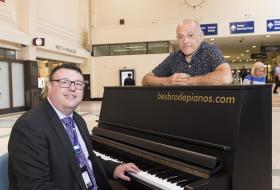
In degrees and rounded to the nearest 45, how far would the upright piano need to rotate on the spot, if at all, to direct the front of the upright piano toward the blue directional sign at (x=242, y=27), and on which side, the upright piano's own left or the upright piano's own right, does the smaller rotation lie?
approximately 135° to the upright piano's own right

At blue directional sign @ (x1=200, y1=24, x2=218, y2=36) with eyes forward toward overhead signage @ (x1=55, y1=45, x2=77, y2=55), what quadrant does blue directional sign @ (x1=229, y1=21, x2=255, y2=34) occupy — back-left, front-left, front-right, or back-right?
back-left

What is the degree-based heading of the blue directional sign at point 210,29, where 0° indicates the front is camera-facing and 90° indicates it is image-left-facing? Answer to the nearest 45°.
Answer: approximately 0°

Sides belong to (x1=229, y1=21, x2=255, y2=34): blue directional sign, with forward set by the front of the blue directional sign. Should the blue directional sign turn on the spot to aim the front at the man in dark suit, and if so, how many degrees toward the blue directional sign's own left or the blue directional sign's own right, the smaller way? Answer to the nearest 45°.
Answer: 0° — it already faces them

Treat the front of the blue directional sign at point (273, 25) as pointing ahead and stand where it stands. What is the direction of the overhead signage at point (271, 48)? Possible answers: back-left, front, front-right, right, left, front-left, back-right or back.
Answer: back

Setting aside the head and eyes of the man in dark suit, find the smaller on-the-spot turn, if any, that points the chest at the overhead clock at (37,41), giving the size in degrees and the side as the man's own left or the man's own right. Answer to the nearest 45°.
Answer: approximately 135° to the man's own left

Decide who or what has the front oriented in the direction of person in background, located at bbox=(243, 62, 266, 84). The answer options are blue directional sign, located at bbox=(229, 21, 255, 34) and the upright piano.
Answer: the blue directional sign
